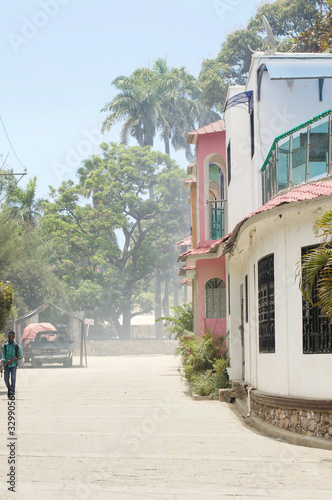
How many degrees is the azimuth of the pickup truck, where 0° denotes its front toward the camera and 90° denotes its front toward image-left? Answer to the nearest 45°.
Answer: approximately 0°

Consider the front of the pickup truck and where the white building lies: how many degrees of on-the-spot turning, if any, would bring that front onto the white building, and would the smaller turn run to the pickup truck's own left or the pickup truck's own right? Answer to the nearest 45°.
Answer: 0° — it already faces it

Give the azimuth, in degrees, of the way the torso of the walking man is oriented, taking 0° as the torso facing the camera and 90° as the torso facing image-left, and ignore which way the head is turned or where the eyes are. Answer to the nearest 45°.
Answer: approximately 0°

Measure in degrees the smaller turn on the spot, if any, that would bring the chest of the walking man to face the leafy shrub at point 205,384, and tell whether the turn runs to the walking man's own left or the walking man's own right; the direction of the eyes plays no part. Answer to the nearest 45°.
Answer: approximately 90° to the walking man's own left

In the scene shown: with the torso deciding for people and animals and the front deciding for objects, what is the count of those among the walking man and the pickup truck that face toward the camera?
2
